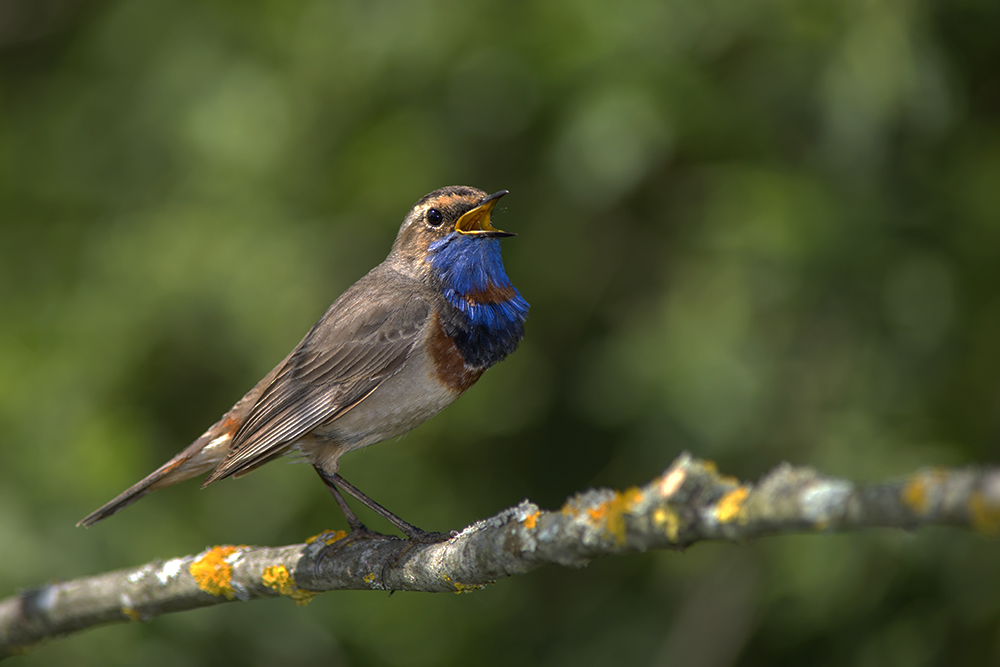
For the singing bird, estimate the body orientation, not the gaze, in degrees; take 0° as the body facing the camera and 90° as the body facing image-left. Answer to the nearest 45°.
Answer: approximately 270°
